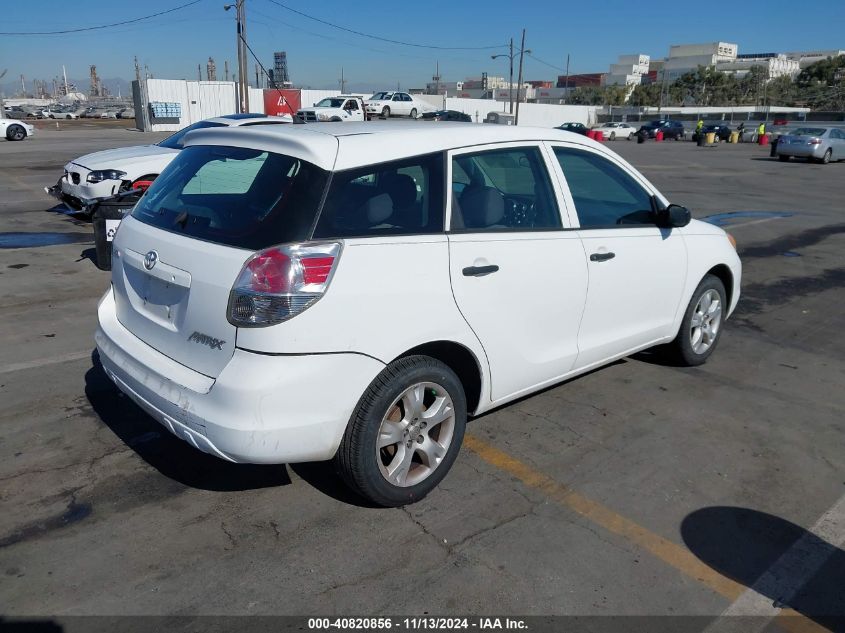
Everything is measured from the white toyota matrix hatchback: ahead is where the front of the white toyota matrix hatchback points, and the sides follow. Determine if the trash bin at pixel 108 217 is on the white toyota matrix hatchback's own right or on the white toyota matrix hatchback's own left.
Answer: on the white toyota matrix hatchback's own left

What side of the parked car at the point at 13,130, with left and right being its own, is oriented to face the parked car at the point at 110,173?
right

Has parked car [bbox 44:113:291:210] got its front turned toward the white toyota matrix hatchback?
no

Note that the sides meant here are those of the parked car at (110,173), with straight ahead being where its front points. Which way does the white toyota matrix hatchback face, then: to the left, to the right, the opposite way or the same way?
the opposite way

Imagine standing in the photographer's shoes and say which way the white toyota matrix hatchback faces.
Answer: facing away from the viewer and to the right of the viewer

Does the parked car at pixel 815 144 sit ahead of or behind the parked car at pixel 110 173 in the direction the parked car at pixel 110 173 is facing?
behind

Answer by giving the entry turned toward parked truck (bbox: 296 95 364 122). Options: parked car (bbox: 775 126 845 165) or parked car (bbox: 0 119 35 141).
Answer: parked car (bbox: 0 119 35 141)

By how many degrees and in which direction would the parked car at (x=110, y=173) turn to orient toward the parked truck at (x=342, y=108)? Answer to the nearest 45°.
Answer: approximately 135° to its right

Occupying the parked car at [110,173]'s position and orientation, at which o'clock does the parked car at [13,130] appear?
the parked car at [13,130] is roughly at 4 o'clock from the parked car at [110,173].

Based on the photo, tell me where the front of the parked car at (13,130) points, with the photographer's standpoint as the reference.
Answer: facing to the right of the viewer

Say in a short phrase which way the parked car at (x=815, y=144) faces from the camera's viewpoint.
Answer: facing away from the viewer and to the right of the viewer

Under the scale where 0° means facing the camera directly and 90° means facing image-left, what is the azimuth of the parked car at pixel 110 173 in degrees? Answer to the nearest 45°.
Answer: approximately 45°

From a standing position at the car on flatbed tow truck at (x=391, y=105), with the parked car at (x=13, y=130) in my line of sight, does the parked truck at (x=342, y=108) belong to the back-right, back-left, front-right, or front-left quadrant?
front-left

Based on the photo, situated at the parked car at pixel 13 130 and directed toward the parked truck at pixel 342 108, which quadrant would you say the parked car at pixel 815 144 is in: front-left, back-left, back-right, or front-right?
front-right

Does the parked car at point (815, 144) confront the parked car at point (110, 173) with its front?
no

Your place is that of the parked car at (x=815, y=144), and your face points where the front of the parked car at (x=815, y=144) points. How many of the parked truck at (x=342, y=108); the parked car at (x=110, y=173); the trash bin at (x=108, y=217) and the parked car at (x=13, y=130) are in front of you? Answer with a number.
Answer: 0

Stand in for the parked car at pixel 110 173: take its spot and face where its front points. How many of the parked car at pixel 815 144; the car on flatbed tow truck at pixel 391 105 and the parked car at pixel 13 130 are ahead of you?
0
